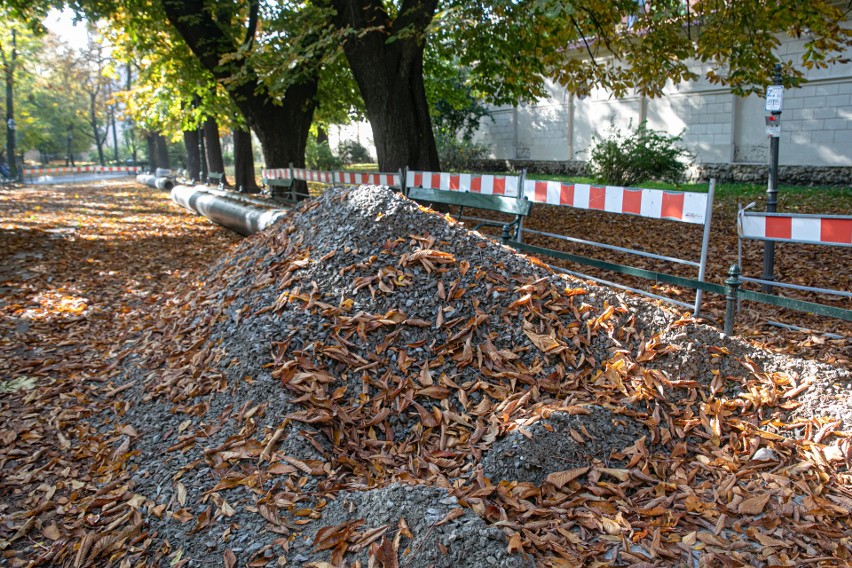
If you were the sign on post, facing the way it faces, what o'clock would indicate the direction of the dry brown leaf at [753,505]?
The dry brown leaf is roughly at 12 o'clock from the sign on post.

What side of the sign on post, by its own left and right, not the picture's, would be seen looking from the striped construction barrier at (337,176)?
right

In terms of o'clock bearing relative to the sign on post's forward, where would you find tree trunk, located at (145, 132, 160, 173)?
The tree trunk is roughly at 4 o'clock from the sign on post.

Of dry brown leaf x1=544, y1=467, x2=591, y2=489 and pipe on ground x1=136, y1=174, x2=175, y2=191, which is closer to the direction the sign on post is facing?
the dry brown leaf

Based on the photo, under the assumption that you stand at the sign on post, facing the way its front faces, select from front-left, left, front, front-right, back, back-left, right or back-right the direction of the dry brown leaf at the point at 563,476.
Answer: front

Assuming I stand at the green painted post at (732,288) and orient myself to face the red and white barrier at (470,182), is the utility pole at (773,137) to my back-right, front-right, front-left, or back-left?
front-right

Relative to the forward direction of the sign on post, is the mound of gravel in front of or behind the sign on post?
in front

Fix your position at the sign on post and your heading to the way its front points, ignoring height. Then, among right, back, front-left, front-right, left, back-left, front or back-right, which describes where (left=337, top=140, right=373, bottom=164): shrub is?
back-right

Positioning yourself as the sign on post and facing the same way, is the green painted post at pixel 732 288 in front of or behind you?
in front

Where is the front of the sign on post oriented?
toward the camera

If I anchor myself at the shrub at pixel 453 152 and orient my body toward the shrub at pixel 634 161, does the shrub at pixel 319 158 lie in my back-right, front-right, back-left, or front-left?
back-right

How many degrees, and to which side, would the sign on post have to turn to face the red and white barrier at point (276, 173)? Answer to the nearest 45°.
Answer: approximately 135° to its right

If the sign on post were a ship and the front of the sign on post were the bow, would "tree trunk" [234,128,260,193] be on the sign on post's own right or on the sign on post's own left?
on the sign on post's own right

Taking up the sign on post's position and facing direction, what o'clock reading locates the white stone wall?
The white stone wall is roughly at 6 o'clock from the sign on post.

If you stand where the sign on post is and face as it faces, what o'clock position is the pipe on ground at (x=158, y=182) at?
The pipe on ground is roughly at 4 o'clock from the sign on post.

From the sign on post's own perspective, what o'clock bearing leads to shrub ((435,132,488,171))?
The shrub is roughly at 5 o'clock from the sign on post.
